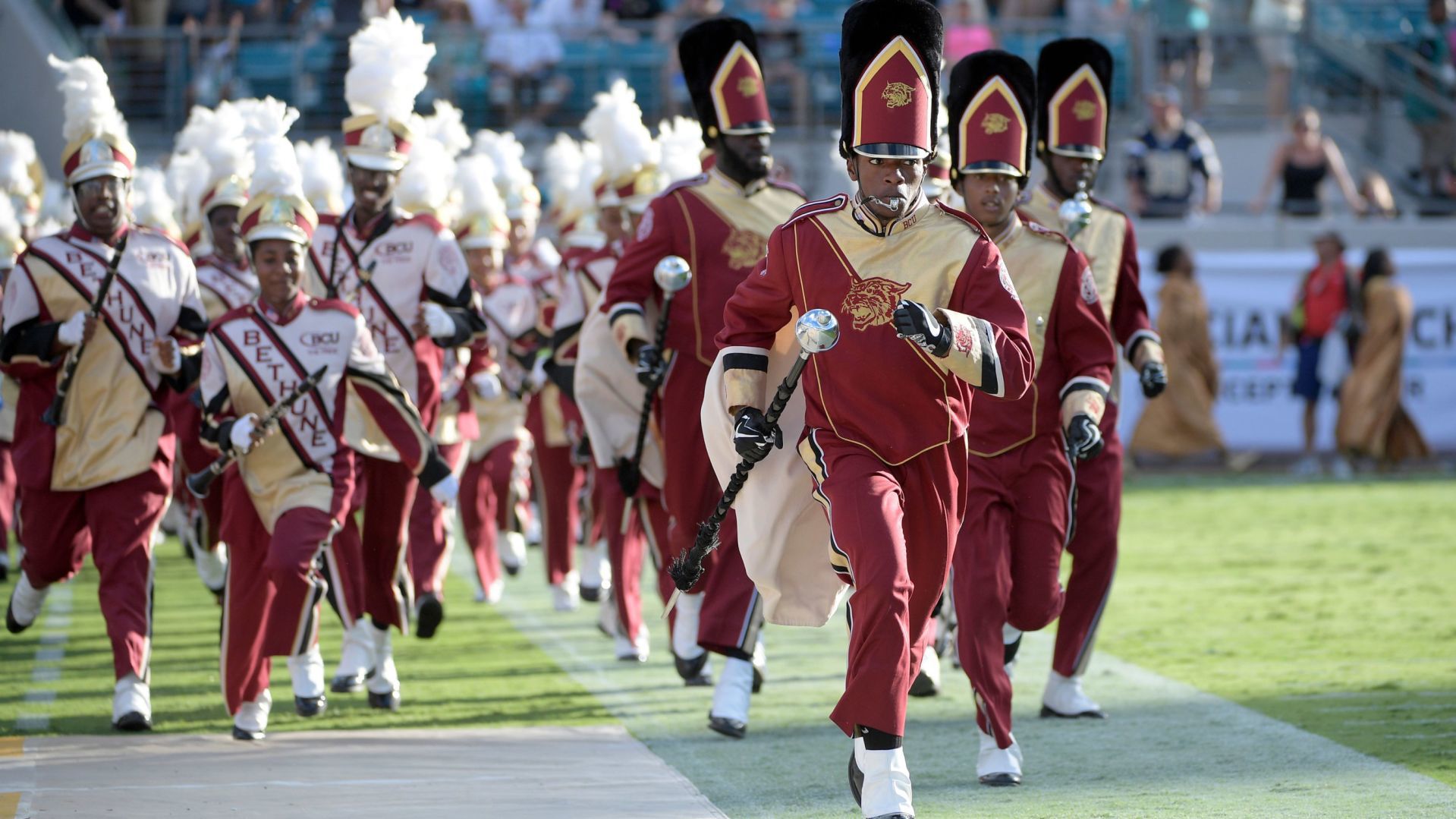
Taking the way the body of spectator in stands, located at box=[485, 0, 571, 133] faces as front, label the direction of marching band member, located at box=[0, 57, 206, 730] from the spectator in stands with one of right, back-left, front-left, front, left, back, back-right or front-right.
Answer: front

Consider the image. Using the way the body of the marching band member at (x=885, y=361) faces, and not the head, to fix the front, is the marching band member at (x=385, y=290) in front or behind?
behind

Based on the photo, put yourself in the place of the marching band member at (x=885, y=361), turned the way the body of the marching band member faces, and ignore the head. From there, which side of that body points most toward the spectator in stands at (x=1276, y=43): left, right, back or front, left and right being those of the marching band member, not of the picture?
back

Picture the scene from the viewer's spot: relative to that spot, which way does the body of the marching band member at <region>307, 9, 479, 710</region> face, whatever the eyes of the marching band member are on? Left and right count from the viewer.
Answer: facing the viewer

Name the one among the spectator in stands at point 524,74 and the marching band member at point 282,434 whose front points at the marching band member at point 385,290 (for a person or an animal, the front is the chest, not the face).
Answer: the spectator in stands

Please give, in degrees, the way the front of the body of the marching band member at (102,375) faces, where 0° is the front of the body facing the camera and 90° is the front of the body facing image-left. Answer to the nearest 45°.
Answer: approximately 0°

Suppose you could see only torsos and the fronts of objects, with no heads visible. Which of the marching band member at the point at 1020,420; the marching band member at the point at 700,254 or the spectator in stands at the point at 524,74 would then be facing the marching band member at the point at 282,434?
the spectator in stands

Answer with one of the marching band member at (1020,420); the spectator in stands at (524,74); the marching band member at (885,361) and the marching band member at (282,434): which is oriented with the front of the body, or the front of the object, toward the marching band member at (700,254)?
the spectator in stands

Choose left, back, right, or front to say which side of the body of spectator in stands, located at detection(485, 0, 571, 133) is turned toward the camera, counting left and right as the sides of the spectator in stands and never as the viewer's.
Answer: front

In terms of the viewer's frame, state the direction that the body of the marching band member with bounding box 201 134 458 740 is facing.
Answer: toward the camera
